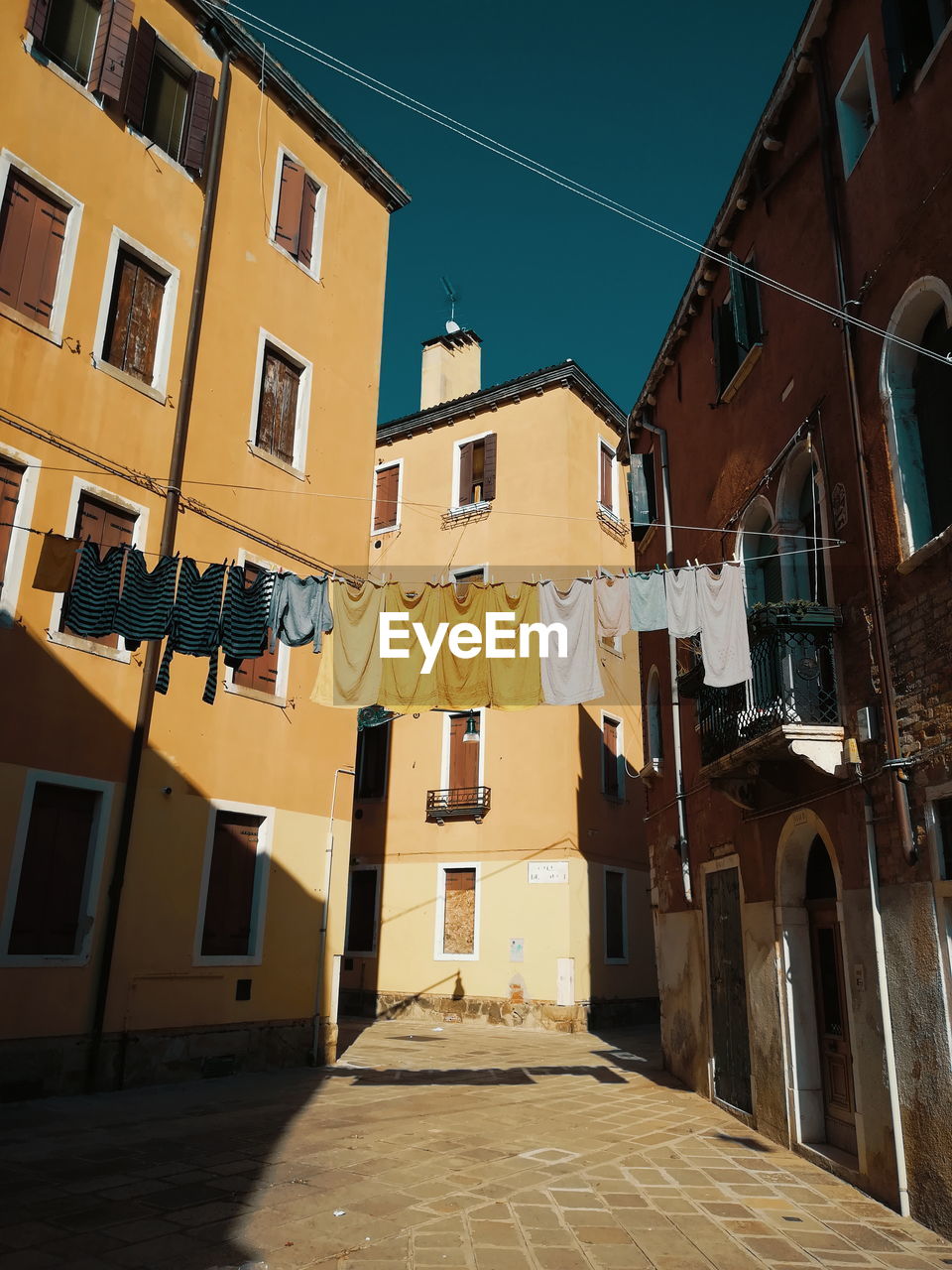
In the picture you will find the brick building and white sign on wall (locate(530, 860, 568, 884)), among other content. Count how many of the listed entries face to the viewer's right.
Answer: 0

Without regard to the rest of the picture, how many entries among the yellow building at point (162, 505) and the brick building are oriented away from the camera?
0

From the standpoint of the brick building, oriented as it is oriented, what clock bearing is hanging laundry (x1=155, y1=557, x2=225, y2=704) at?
The hanging laundry is roughly at 1 o'clock from the brick building.

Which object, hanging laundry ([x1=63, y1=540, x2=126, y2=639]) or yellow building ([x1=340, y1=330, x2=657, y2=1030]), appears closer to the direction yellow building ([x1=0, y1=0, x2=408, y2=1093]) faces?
the hanging laundry

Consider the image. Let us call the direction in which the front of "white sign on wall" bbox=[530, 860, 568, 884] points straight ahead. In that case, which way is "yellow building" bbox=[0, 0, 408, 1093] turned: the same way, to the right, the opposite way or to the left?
to the left

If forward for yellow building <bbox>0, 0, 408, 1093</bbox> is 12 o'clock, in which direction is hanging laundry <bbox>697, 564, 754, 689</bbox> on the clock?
The hanging laundry is roughly at 12 o'clock from the yellow building.

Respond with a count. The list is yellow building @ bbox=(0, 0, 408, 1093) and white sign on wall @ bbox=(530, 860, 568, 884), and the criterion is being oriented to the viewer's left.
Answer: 0

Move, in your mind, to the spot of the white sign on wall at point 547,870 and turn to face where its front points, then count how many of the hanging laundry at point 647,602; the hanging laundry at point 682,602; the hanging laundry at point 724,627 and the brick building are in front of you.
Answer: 4

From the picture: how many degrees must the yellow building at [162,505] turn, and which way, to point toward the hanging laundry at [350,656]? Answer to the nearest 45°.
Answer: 0° — it already faces it

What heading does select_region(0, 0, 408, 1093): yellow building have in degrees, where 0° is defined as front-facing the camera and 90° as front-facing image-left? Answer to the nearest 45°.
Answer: approximately 315°

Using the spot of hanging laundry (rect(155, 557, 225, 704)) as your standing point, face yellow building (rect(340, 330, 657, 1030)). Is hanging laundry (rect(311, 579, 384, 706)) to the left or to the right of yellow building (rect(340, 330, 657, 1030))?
right

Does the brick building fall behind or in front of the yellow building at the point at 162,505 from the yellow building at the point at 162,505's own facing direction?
in front
